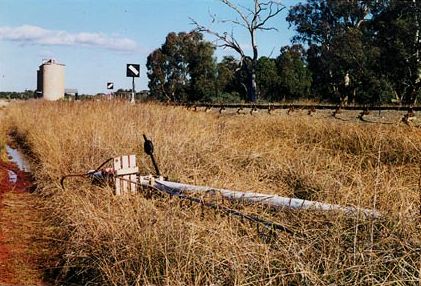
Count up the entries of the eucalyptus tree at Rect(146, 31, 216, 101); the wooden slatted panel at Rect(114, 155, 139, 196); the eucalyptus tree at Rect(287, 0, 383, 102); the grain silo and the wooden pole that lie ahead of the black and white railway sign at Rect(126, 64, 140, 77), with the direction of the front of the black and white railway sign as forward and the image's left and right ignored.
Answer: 2

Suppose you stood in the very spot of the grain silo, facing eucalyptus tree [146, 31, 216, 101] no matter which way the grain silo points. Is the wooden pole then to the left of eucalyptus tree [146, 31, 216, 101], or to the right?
right

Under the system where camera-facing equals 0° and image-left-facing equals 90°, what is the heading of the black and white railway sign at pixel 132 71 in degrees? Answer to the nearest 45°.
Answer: approximately 0°

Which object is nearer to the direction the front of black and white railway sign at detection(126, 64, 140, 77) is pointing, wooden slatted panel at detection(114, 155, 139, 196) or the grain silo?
the wooden slatted panel

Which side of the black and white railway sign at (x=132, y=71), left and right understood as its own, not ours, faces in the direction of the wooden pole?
front

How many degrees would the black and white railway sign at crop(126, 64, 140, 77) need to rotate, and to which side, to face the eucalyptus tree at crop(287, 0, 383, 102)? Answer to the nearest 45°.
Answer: approximately 135° to its left

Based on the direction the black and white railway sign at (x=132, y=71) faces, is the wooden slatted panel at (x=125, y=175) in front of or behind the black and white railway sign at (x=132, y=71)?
in front

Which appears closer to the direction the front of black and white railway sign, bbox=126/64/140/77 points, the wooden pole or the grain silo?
the wooden pole
